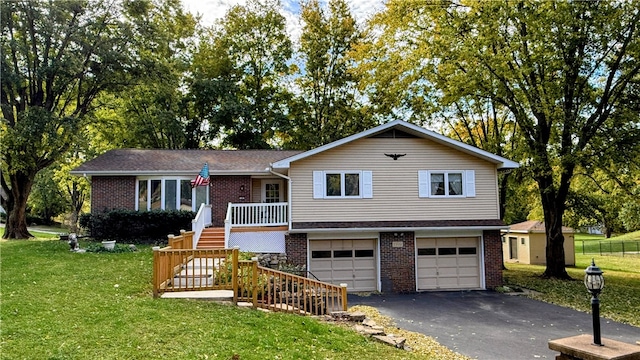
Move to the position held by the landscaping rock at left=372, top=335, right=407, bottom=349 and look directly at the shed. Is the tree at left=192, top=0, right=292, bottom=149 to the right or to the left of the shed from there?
left

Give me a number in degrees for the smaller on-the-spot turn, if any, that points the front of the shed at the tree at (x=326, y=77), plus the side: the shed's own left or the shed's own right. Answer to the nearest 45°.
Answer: approximately 45° to the shed's own right

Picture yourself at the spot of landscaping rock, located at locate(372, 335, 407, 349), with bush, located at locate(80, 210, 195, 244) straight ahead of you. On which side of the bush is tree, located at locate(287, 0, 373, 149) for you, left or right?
right

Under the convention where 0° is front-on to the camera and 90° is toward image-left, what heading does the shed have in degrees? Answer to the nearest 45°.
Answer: approximately 45°

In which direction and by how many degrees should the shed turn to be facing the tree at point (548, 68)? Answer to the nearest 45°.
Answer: approximately 45° to its left
